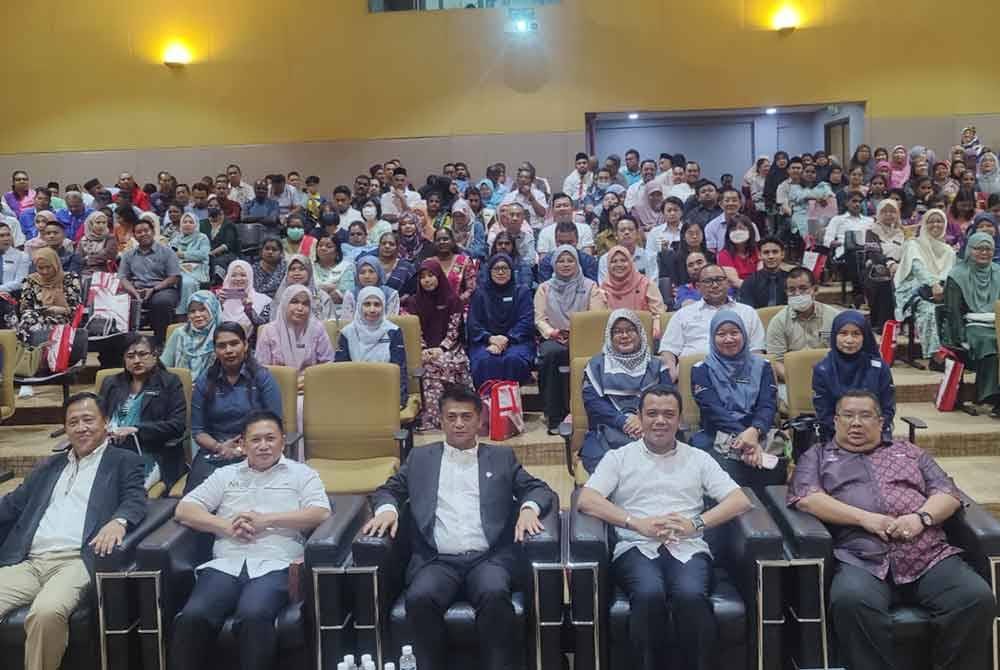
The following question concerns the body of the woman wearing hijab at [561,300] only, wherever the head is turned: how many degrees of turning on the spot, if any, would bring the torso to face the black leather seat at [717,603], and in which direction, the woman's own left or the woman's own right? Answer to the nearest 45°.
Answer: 0° — they already face it

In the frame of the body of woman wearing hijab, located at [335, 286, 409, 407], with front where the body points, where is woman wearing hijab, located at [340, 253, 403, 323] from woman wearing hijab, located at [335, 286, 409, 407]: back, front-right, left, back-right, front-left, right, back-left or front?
back

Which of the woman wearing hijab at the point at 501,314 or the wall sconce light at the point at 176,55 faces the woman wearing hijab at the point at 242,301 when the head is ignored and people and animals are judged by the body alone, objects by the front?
the wall sconce light

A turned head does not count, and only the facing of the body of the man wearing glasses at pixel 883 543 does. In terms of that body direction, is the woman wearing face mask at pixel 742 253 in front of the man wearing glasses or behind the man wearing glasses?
behind

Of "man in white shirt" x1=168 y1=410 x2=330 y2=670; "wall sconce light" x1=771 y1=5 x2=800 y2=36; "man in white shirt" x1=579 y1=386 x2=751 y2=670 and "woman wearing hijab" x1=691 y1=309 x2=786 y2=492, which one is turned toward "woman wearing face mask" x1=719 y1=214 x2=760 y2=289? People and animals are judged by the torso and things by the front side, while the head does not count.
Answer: the wall sconce light

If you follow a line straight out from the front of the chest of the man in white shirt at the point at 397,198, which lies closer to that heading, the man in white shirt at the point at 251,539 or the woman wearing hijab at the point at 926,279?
the man in white shirt

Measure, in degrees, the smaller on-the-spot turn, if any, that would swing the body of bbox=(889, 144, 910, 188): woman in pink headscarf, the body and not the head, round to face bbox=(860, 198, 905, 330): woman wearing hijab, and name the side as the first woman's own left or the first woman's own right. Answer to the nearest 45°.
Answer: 0° — they already face them

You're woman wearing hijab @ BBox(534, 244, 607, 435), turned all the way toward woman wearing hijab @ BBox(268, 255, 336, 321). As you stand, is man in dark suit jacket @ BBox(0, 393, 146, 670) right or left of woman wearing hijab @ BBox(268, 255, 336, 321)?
left
